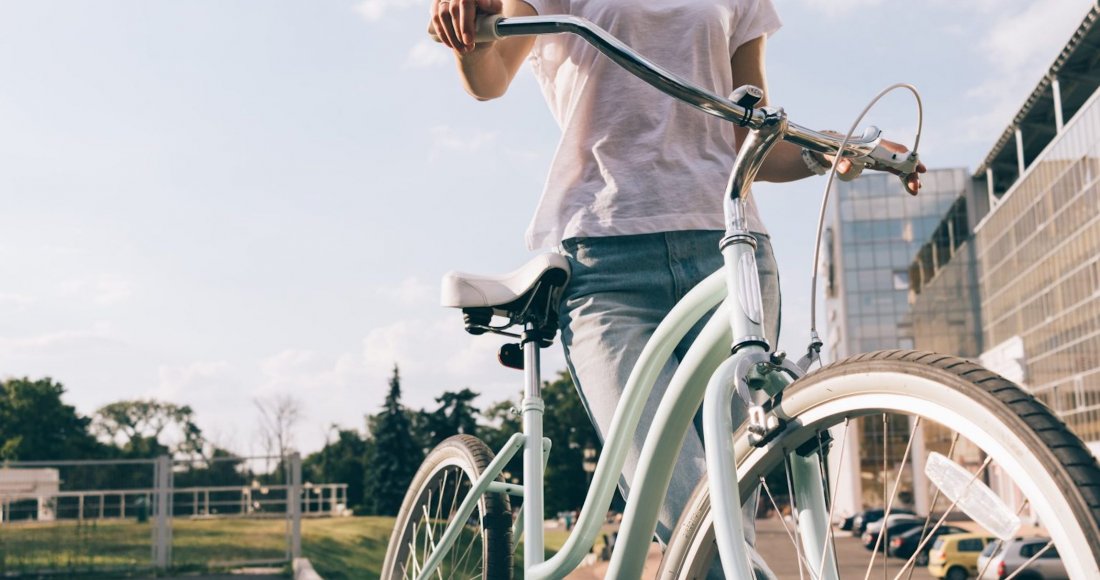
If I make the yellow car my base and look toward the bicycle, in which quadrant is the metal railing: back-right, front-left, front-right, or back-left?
front-right

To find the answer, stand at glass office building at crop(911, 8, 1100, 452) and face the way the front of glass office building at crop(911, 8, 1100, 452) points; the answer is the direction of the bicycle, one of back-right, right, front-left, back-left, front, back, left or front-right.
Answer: front-left

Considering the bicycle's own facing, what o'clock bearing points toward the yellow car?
The yellow car is roughly at 8 o'clock from the bicycle.

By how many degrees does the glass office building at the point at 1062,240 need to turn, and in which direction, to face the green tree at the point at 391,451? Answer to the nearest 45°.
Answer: approximately 45° to its right

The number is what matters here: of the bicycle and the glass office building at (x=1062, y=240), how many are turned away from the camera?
0

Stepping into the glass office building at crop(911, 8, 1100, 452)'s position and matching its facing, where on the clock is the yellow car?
The yellow car is roughly at 11 o'clock from the glass office building.

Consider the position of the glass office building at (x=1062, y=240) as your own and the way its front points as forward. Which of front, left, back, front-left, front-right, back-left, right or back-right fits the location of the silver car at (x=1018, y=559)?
front-left

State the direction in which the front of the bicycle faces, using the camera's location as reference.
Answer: facing the viewer and to the right of the viewer

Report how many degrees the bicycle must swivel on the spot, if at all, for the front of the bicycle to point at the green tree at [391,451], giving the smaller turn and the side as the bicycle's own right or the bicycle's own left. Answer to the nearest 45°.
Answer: approximately 135° to the bicycle's own left

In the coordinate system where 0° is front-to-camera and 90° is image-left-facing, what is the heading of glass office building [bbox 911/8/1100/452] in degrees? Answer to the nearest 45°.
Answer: approximately 45°
